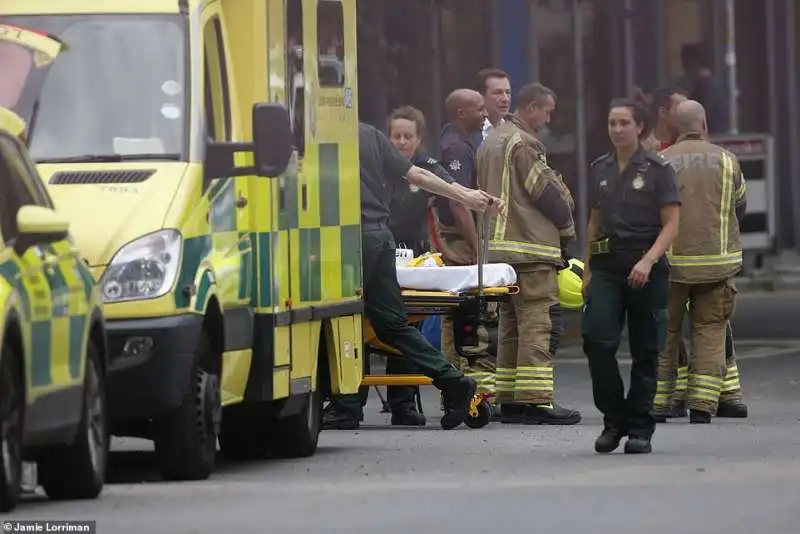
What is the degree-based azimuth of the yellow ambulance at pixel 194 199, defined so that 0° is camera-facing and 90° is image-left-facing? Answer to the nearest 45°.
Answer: approximately 45°

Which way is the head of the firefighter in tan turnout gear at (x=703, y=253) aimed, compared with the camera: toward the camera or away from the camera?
away from the camera
